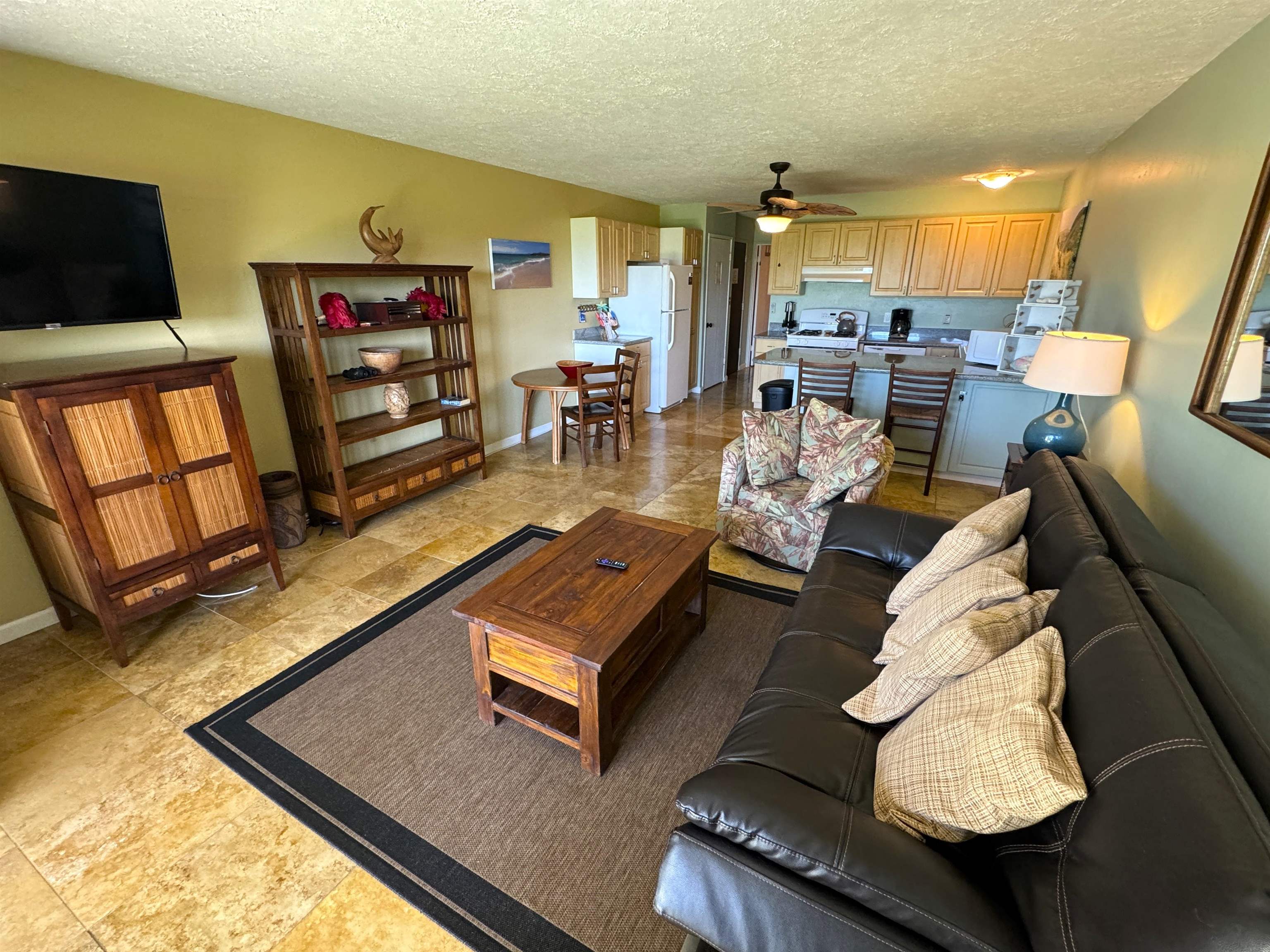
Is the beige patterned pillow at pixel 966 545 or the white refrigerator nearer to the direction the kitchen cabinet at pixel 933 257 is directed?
the beige patterned pillow

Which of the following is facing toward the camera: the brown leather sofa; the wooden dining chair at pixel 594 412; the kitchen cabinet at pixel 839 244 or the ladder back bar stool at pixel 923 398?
the kitchen cabinet

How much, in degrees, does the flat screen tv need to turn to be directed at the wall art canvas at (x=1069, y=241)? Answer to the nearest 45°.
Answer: approximately 45° to its left

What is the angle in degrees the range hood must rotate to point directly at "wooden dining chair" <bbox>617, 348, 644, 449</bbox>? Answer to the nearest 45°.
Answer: approximately 45° to its right

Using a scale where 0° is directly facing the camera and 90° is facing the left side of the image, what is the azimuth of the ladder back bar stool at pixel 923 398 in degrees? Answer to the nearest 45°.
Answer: approximately 180°

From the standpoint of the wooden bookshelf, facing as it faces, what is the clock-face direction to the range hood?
The range hood is roughly at 10 o'clock from the wooden bookshelf.

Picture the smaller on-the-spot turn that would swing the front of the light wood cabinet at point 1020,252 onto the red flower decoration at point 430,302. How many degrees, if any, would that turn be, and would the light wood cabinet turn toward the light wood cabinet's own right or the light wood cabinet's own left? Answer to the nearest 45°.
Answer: approximately 45° to the light wood cabinet's own right

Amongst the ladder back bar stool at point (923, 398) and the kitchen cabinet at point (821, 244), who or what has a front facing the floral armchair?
the kitchen cabinet

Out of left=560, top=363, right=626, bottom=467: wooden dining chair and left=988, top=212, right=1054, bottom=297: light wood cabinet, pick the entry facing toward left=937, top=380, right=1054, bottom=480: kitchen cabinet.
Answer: the light wood cabinet

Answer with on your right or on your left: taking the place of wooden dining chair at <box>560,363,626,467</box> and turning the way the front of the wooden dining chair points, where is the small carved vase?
on your left

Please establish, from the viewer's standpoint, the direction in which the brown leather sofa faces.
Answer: facing to the left of the viewer

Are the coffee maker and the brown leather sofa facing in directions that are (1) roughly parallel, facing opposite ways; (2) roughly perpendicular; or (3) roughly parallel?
roughly perpendicular

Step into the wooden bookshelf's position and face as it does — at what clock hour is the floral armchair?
The floral armchair is roughly at 12 o'clock from the wooden bookshelf.

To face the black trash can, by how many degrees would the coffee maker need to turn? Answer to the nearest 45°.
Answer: approximately 45° to its right

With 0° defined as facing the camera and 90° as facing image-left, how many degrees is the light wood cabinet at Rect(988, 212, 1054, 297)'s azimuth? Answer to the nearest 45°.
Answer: approximately 0°

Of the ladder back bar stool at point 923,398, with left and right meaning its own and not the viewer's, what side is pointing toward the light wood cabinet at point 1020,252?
front
